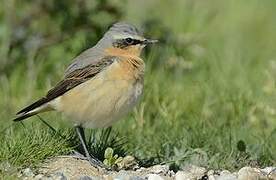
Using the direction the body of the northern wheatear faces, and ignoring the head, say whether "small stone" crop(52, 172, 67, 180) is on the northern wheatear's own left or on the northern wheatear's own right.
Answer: on the northern wheatear's own right

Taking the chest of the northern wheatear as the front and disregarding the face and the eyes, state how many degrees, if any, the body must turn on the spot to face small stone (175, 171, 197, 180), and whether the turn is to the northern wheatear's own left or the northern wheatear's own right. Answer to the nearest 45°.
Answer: approximately 45° to the northern wheatear's own right

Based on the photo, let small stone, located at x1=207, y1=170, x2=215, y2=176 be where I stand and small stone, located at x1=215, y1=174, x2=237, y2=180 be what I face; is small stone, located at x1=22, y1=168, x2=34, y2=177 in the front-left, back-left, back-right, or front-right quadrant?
back-right

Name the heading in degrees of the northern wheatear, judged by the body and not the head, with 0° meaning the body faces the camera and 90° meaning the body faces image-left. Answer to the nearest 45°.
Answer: approximately 270°
